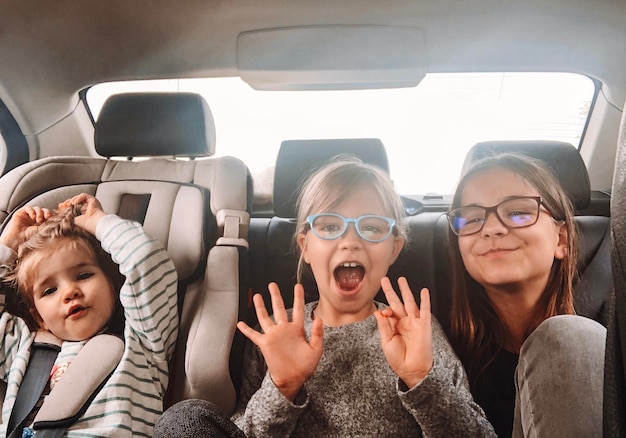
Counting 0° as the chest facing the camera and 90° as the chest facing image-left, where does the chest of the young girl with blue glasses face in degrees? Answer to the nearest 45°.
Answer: approximately 0°
